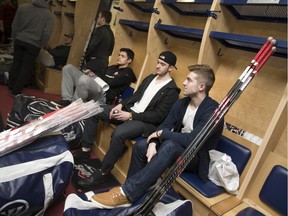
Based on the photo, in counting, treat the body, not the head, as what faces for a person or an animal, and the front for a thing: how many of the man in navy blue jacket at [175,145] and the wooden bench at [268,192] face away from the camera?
0

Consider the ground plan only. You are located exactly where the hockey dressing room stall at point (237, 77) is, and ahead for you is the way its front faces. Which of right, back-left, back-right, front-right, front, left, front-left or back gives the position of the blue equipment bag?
front

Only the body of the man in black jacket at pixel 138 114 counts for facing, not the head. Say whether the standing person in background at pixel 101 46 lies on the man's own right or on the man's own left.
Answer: on the man's own right

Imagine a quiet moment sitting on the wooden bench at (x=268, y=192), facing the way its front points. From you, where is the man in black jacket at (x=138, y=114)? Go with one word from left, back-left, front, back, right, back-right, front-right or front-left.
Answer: front-right

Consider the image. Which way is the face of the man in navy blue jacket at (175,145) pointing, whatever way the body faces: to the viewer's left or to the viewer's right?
to the viewer's left

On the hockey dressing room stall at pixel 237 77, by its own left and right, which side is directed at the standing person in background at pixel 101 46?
right

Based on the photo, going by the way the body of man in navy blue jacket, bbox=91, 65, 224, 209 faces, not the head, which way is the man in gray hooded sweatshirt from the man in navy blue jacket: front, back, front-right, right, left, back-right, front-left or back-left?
right

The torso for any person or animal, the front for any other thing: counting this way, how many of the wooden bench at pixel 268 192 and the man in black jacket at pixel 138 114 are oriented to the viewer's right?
0

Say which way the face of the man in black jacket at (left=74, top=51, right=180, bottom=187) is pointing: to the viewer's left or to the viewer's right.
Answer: to the viewer's left

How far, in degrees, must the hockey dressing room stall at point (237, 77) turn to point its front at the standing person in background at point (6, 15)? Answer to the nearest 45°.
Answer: approximately 90° to its right

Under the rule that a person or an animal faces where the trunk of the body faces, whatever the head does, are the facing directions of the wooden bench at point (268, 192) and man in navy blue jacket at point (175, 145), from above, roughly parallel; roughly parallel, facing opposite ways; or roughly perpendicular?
roughly parallel

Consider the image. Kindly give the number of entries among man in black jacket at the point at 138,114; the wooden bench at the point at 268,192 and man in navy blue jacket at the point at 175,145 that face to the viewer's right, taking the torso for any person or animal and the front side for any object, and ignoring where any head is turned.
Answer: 0

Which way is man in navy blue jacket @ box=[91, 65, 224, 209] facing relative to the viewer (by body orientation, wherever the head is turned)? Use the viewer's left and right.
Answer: facing the viewer and to the left of the viewer

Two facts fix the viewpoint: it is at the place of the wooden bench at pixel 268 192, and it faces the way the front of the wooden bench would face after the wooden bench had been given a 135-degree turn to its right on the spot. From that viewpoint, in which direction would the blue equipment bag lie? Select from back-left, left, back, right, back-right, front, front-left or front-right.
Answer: back-left

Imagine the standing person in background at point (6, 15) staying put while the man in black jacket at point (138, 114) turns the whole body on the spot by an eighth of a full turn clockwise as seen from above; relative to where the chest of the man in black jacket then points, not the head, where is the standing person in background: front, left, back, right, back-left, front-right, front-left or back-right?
front-right
